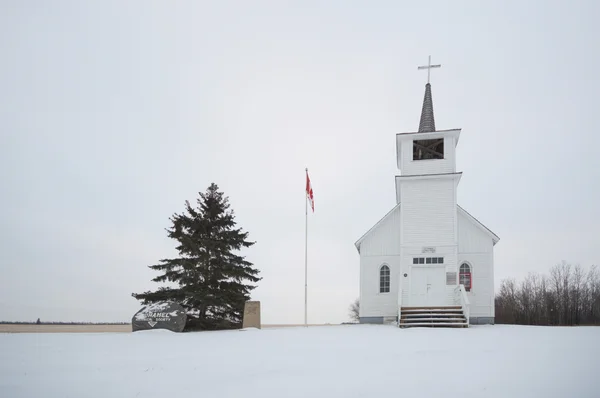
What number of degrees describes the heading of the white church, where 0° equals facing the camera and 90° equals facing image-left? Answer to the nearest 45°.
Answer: approximately 0°

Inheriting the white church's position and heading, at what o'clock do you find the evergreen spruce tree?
The evergreen spruce tree is roughly at 2 o'clock from the white church.

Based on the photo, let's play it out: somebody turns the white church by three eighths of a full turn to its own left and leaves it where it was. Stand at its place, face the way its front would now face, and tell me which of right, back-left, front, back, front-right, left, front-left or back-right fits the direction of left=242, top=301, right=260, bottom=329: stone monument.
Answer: back

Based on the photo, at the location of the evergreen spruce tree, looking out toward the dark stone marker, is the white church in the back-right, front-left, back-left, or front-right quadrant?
back-left

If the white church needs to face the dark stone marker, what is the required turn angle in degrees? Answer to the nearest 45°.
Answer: approximately 45° to its right
